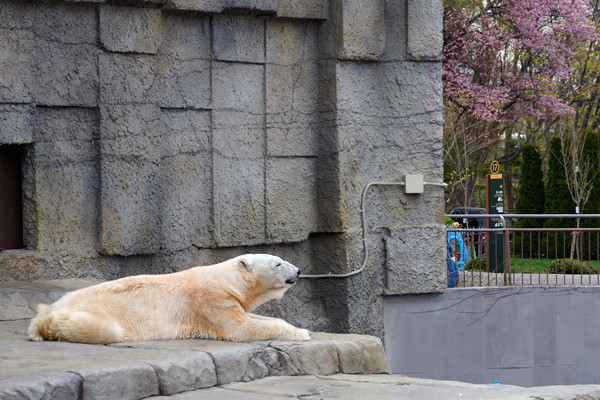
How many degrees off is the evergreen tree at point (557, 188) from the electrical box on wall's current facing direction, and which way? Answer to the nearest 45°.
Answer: approximately 180°

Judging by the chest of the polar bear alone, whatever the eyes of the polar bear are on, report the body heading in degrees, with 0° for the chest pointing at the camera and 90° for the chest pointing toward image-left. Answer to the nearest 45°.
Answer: approximately 270°

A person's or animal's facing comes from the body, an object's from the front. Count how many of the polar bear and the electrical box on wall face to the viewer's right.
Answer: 1

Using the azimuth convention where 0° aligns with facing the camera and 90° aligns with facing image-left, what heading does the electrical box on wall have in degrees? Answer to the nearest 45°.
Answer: approximately 0°

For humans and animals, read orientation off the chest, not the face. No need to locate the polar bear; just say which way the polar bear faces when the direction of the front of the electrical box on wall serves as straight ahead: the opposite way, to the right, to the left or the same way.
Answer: to the left

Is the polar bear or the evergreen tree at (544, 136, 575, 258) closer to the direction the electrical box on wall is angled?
the polar bear

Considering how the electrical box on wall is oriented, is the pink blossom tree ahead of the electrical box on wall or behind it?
behind

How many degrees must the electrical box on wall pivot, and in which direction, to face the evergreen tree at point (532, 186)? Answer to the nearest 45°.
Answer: approximately 180°
